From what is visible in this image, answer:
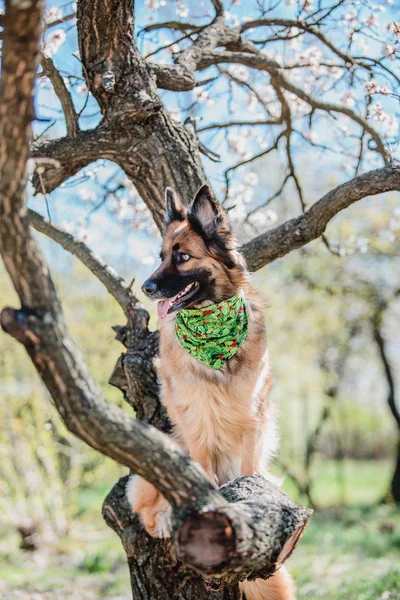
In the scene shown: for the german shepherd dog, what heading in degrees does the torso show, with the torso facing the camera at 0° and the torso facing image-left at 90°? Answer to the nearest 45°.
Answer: approximately 0°

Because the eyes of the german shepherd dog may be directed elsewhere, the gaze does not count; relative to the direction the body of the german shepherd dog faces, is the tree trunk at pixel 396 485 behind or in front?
behind
